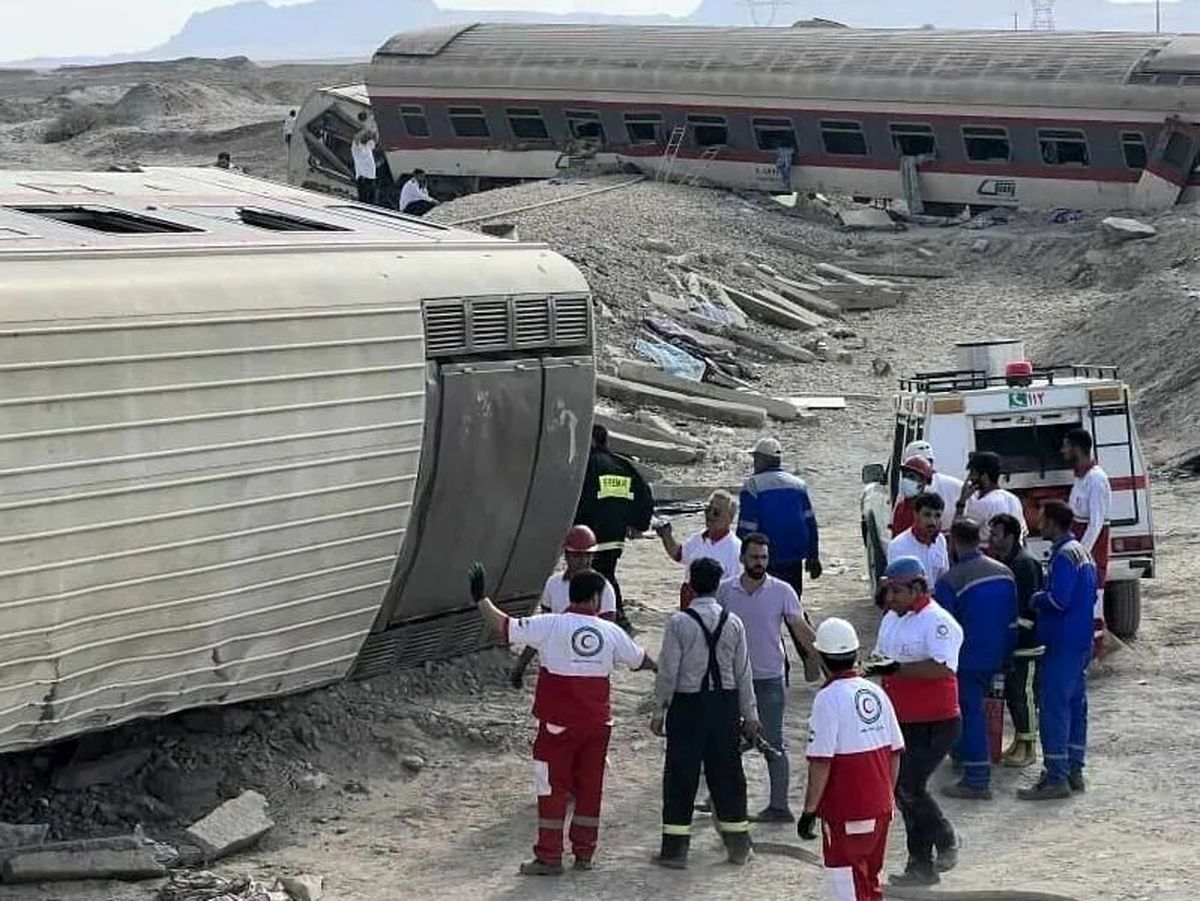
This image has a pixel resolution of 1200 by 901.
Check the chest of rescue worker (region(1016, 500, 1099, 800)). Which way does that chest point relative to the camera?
to the viewer's left

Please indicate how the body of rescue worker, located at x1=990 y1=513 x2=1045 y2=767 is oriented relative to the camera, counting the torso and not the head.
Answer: to the viewer's left

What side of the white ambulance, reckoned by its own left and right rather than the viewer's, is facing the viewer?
back

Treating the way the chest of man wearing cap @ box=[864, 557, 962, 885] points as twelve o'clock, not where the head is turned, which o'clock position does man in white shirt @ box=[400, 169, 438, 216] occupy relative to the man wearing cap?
The man in white shirt is roughly at 4 o'clock from the man wearing cap.

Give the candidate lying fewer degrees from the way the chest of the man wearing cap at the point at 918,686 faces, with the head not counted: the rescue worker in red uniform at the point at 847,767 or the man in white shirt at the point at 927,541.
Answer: the rescue worker in red uniform

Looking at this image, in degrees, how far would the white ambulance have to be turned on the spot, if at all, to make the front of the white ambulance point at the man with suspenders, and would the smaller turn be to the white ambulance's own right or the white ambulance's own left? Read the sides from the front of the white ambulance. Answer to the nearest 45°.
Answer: approximately 180°

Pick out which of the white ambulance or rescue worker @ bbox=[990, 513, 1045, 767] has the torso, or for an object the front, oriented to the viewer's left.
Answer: the rescue worker

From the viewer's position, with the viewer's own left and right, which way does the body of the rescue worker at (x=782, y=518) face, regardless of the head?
facing away from the viewer

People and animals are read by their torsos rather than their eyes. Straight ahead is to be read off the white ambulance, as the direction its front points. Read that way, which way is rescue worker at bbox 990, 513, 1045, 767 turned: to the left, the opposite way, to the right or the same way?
to the left

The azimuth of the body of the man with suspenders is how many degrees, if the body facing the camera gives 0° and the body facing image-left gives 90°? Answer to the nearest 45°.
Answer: approximately 180°

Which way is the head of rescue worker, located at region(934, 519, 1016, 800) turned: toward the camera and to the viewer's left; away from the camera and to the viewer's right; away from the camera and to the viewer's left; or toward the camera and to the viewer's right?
away from the camera and to the viewer's left

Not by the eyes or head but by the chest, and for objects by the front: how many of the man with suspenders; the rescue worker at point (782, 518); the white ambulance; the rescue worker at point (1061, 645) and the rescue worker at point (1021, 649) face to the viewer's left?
2

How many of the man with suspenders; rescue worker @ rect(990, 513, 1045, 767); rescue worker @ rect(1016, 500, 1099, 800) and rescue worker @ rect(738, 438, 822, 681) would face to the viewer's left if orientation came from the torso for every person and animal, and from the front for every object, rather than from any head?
2

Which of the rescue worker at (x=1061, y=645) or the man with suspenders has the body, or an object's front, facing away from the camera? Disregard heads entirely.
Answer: the man with suspenders
